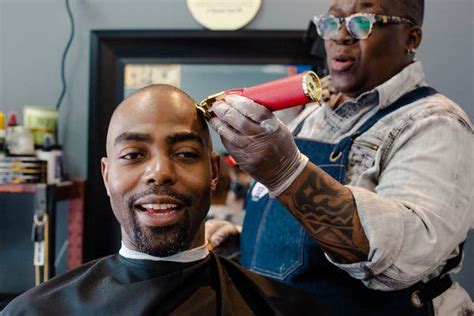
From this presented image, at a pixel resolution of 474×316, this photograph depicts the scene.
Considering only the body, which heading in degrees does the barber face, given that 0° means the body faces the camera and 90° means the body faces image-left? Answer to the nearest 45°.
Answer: approximately 45°

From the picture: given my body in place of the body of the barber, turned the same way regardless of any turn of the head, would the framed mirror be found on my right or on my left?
on my right

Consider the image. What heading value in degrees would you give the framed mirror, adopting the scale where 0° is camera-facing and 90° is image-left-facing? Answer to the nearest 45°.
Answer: approximately 0°
